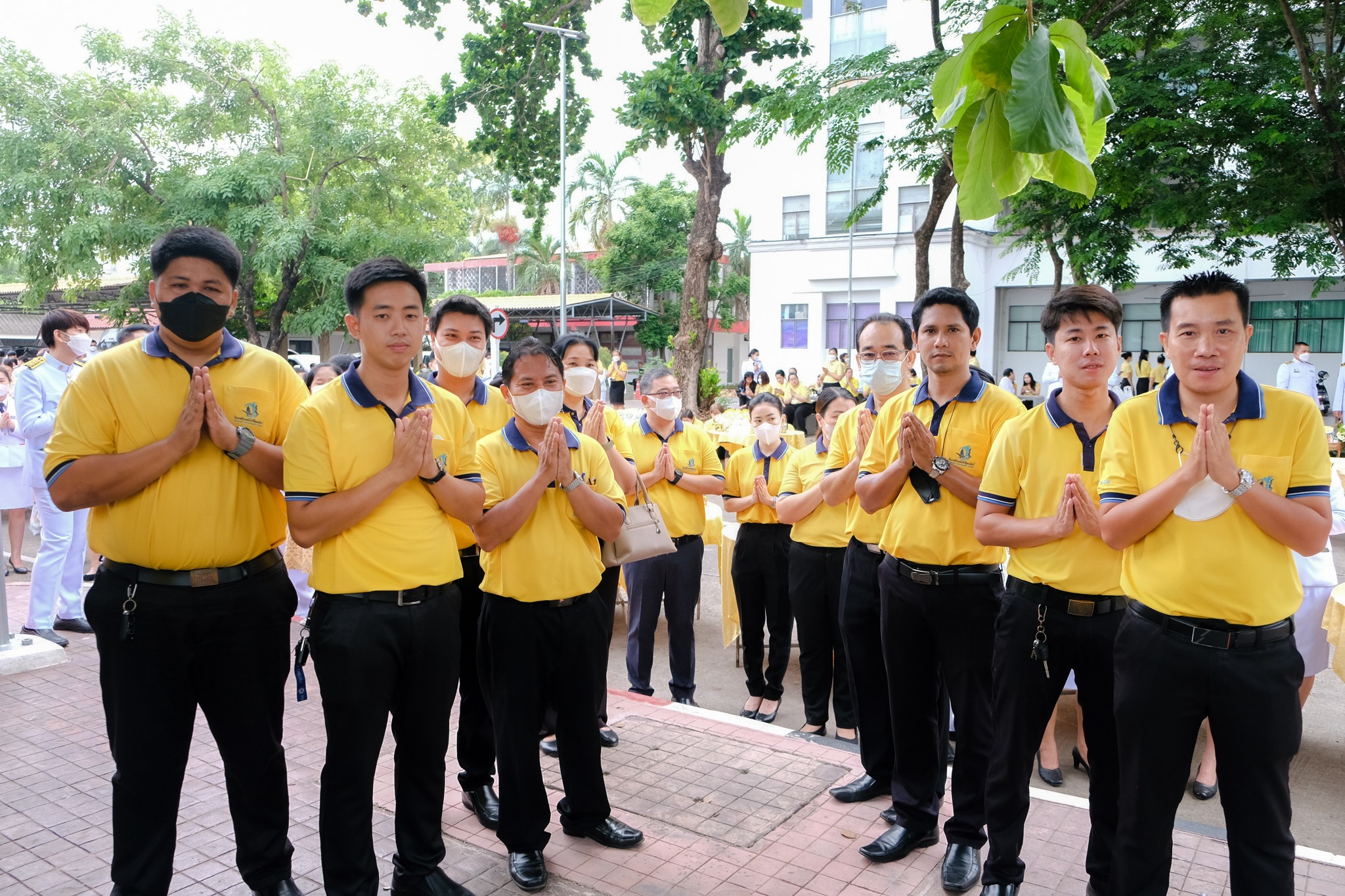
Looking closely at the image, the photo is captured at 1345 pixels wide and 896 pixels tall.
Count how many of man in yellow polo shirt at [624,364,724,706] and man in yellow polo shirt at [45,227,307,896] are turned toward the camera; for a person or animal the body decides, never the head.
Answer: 2

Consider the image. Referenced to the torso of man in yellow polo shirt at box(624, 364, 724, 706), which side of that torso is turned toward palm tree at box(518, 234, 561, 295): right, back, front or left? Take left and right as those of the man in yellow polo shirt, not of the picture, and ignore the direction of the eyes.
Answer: back

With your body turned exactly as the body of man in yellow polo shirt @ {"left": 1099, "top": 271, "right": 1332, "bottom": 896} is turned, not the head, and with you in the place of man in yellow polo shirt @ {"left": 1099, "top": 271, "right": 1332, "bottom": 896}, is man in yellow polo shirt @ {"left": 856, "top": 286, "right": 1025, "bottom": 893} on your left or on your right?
on your right

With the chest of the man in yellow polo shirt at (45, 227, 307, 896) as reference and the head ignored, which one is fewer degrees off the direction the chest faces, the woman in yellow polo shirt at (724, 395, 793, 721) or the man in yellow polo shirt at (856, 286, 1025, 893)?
the man in yellow polo shirt

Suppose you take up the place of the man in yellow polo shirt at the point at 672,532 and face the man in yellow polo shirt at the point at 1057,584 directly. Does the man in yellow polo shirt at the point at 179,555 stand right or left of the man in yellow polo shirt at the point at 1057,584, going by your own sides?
right

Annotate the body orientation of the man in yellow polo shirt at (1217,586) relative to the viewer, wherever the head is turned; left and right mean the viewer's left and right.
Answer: facing the viewer

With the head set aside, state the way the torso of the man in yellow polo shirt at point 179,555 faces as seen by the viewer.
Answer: toward the camera

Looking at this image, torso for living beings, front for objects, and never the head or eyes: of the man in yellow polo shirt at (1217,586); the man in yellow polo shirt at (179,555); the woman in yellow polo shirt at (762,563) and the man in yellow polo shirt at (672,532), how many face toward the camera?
4

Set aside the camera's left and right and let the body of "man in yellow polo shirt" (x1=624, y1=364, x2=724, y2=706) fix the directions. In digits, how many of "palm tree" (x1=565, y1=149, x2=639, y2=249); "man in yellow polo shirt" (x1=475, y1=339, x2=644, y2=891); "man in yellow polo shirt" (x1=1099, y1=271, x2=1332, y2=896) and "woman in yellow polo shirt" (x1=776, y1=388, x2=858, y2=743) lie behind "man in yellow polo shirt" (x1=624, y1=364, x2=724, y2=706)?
1

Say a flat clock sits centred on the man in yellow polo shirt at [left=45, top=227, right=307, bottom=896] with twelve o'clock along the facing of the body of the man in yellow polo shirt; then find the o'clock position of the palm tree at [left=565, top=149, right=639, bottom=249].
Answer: The palm tree is roughly at 7 o'clock from the man in yellow polo shirt.

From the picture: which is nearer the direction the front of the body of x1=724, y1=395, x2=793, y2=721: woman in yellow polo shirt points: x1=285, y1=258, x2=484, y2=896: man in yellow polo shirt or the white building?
the man in yellow polo shirt

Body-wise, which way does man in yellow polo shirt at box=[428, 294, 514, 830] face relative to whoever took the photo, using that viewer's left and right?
facing the viewer and to the right of the viewer

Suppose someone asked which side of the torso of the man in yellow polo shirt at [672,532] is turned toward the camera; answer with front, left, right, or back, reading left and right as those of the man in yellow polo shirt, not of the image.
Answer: front

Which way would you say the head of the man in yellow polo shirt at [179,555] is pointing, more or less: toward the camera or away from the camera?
toward the camera

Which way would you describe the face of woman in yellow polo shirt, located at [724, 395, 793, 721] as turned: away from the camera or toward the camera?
toward the camera
